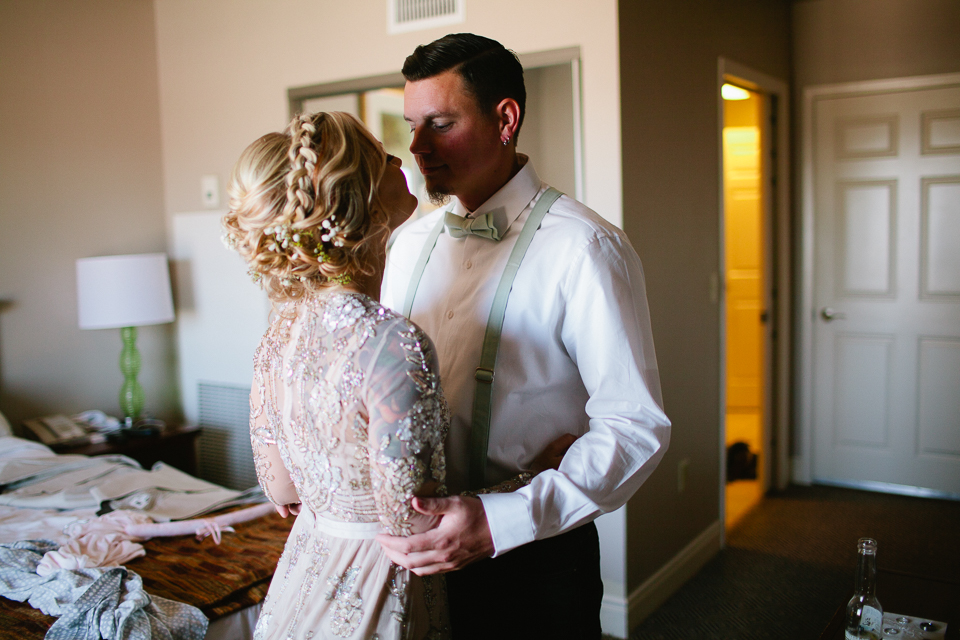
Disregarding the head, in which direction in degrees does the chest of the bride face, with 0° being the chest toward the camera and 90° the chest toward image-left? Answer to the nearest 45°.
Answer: approximately 225°

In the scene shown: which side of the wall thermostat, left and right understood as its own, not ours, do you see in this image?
front

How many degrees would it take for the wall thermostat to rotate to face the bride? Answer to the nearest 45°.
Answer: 0° — it already faces them

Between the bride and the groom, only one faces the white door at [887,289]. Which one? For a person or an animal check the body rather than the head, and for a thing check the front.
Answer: the bride

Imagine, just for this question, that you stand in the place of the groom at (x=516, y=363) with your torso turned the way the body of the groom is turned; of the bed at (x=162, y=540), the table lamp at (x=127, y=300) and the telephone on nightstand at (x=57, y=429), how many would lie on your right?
3

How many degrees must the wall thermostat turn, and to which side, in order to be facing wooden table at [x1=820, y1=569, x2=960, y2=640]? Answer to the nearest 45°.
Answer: approximately 45° to its left

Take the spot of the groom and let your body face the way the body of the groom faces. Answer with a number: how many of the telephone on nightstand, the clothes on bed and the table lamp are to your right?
3

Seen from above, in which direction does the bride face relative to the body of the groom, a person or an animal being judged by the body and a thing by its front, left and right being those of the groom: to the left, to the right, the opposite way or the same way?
the opposite way

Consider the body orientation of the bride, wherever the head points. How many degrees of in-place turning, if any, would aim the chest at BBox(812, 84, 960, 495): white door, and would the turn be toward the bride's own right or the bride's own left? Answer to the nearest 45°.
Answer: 0° — they already face it

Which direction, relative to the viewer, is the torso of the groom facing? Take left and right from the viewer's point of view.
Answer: facing the viewer and to the left of the viewer

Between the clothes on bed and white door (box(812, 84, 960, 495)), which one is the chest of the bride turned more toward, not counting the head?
the white door

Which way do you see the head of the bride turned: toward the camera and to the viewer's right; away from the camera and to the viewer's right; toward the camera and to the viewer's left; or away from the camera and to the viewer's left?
away from the camera and to the viewer's right
